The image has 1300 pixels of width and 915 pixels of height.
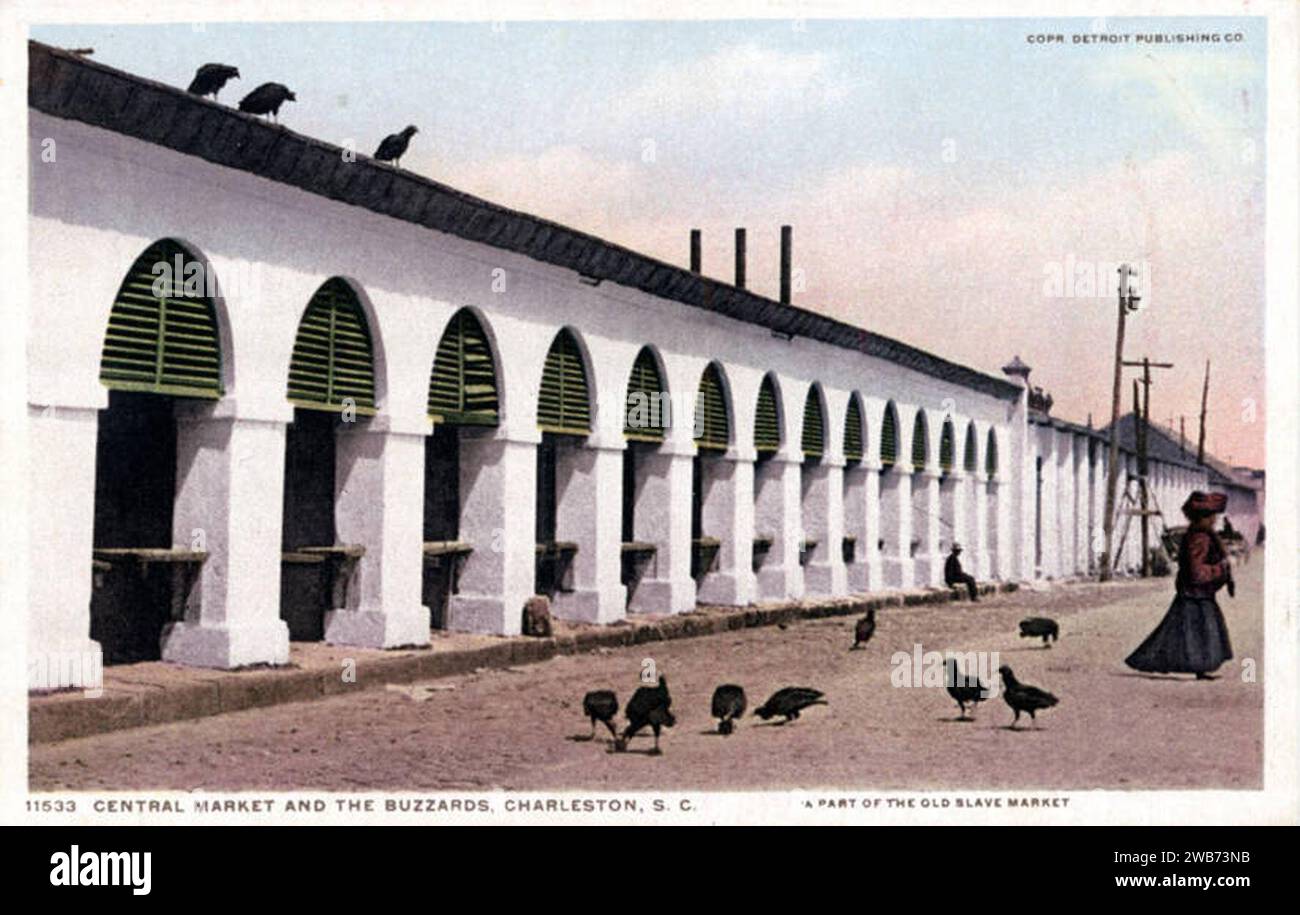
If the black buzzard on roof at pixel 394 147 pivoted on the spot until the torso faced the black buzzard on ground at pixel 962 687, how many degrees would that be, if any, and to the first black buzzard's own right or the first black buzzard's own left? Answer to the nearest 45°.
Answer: approximately 45° to the first black buzzard's own right

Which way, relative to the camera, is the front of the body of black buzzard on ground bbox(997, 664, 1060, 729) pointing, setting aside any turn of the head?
to the viewer's left

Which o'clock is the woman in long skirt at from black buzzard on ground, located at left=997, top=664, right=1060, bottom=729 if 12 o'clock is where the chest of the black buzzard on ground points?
The woman in long skirt is roughly at 4 o'clock from the black buzzard on ground.

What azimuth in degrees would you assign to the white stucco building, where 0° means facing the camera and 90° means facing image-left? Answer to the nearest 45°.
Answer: approximately 315°

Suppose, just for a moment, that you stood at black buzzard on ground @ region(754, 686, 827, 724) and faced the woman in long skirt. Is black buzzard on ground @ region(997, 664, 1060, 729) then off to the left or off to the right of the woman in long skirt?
right

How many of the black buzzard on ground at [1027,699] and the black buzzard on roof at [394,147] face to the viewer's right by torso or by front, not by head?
1

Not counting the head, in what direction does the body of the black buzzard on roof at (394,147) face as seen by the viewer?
to the viewer's right

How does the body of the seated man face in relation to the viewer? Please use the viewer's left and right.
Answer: facing to the right of the viewer
